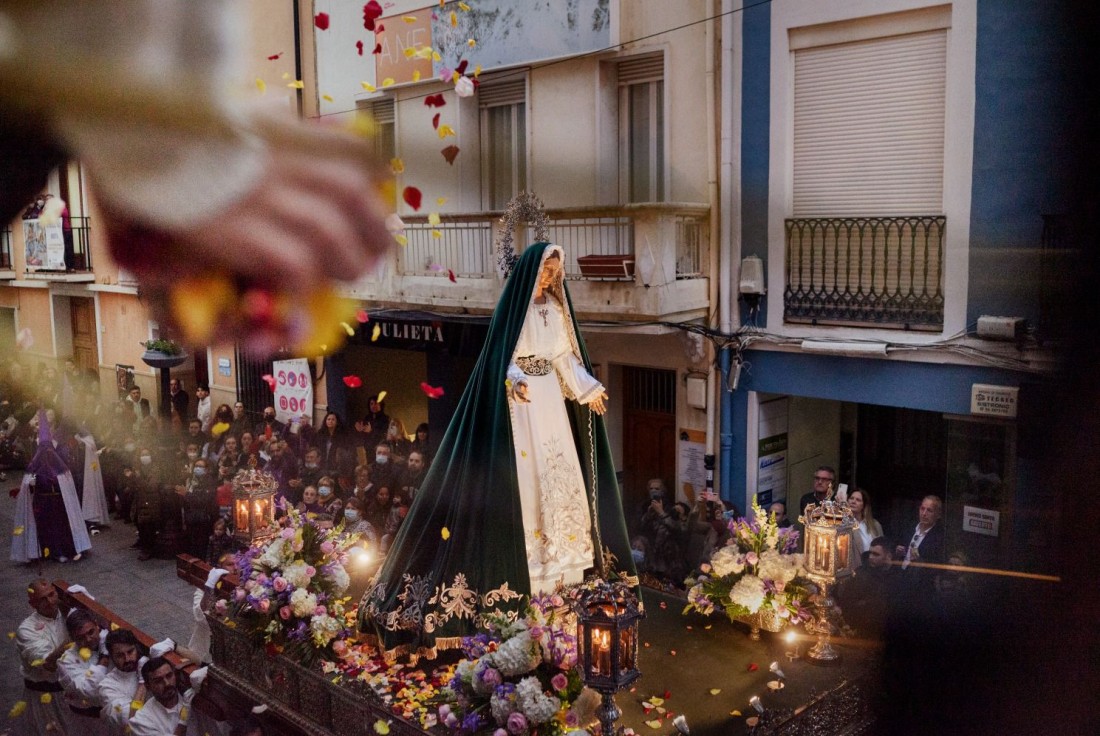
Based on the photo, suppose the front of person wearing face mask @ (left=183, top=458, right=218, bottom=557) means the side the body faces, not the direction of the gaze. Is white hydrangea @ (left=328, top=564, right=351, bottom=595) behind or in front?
in front

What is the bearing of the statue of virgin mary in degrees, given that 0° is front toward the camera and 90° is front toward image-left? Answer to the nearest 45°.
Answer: approximately 315°

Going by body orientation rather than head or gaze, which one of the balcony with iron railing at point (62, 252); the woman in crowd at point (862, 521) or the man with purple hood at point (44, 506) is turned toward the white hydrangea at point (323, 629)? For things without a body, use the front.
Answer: the woman in crowd

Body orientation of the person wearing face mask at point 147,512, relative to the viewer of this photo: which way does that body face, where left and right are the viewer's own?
facing the viewer

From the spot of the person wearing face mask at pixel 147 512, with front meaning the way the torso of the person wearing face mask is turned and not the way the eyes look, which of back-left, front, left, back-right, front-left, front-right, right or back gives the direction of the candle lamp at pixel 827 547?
front-left

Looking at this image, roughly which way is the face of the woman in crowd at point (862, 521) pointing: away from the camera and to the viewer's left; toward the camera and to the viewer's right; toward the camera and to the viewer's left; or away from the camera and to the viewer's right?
toward the camera and to the viewer's left

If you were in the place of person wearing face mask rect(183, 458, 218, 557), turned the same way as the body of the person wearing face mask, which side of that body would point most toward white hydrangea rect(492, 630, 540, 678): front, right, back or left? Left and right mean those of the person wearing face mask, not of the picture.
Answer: front

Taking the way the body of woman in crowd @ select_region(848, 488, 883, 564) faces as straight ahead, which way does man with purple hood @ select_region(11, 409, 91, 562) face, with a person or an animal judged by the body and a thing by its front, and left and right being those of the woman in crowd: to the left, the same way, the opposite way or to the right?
to the left
